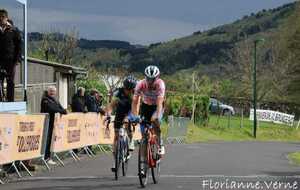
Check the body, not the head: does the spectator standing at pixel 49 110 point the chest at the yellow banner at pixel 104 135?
no

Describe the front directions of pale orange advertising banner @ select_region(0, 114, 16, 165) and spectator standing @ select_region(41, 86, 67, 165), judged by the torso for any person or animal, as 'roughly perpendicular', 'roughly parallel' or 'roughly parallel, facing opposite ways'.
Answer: roughly parallel

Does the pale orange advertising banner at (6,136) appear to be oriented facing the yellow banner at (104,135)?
no

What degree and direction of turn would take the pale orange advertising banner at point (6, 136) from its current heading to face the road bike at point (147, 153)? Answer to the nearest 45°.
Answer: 0° — it already faces it

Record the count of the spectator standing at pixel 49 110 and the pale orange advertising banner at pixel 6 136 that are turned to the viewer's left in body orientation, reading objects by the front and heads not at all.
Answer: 0

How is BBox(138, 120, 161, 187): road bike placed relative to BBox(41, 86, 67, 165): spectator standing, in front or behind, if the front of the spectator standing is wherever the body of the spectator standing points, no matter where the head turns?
in front

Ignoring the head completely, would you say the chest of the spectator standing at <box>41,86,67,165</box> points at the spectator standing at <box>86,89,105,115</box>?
no

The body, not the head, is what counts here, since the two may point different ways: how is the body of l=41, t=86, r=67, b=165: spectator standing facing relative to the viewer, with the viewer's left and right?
facing the viewer and to the right of the viewer

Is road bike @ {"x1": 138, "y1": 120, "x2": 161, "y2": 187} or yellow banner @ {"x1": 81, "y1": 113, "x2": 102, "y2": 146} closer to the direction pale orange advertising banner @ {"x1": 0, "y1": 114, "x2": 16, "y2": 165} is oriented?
the road bike
